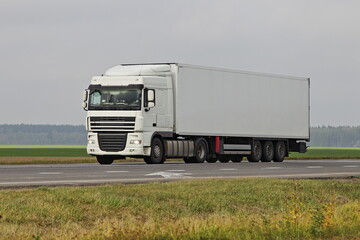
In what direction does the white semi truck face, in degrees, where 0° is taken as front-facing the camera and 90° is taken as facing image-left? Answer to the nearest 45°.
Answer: approximately 45°
